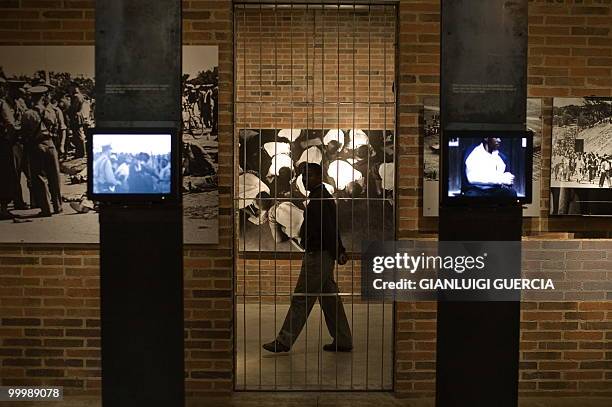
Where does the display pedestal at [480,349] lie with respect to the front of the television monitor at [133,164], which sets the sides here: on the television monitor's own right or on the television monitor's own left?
on the television monitor's own left

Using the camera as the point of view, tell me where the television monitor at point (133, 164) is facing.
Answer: facing the viewer

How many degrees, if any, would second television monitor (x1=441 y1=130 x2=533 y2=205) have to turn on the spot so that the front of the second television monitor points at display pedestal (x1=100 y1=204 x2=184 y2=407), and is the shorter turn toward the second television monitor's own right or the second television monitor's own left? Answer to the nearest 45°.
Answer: approximately 90° to the second television monitor's own right

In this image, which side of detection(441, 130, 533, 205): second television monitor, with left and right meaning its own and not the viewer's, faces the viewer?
front

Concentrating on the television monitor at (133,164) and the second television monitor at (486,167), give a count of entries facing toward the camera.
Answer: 2

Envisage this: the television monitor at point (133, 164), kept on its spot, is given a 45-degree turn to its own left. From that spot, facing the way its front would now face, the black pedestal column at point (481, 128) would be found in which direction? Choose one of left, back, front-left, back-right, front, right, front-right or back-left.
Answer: front-left
